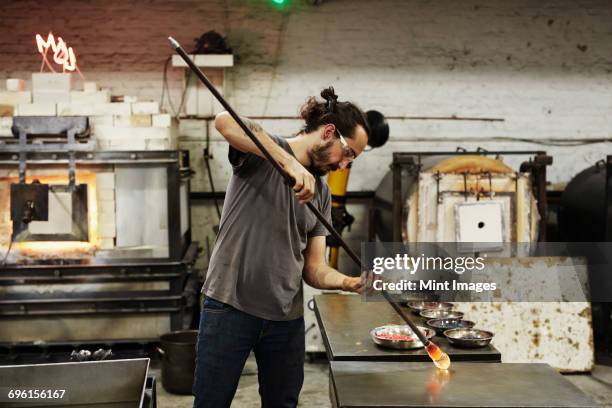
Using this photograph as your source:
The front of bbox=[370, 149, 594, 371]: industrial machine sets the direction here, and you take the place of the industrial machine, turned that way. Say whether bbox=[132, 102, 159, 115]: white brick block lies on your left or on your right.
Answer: on your right

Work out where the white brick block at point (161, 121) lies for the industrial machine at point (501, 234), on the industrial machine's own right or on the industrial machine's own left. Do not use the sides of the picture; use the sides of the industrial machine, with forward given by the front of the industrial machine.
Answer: on the industrial machine's own right

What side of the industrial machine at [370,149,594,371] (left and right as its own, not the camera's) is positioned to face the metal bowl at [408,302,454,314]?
front

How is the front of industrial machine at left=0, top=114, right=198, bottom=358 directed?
toward the camera

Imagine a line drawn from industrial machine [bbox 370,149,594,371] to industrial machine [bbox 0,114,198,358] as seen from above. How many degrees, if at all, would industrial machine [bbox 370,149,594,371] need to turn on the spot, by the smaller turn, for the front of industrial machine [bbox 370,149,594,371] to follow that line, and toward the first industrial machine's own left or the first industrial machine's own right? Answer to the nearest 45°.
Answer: approximately 90° to the first industrial machine's own right

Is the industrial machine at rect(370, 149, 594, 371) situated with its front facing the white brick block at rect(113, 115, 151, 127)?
no

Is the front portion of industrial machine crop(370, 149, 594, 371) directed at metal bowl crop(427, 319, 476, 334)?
yes

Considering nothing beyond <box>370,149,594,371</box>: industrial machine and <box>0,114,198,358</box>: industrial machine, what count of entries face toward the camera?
2

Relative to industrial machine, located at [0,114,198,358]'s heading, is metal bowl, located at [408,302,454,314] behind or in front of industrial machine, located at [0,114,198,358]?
in front

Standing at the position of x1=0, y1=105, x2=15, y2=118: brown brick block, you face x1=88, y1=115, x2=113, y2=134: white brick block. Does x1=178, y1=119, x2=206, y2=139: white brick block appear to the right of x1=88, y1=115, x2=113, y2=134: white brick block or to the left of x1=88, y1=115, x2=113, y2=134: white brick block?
left
